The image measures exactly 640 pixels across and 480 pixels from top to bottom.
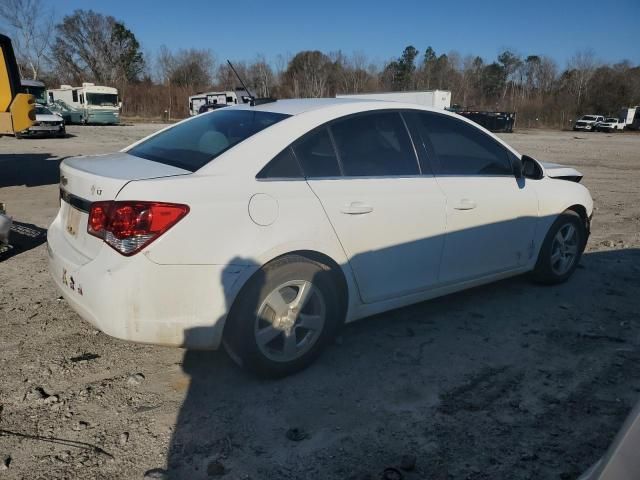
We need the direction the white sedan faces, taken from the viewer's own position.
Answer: facing away from the viewer and to the right of the viewer

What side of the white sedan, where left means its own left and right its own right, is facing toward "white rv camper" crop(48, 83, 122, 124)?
left

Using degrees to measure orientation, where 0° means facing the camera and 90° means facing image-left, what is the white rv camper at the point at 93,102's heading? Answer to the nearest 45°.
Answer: approximately 315°

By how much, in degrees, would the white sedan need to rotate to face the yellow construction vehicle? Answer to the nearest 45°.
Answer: approximately 90° to its left

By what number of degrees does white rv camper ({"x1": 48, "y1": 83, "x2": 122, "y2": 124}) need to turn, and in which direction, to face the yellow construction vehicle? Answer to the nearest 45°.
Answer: approximately 45° to its right
